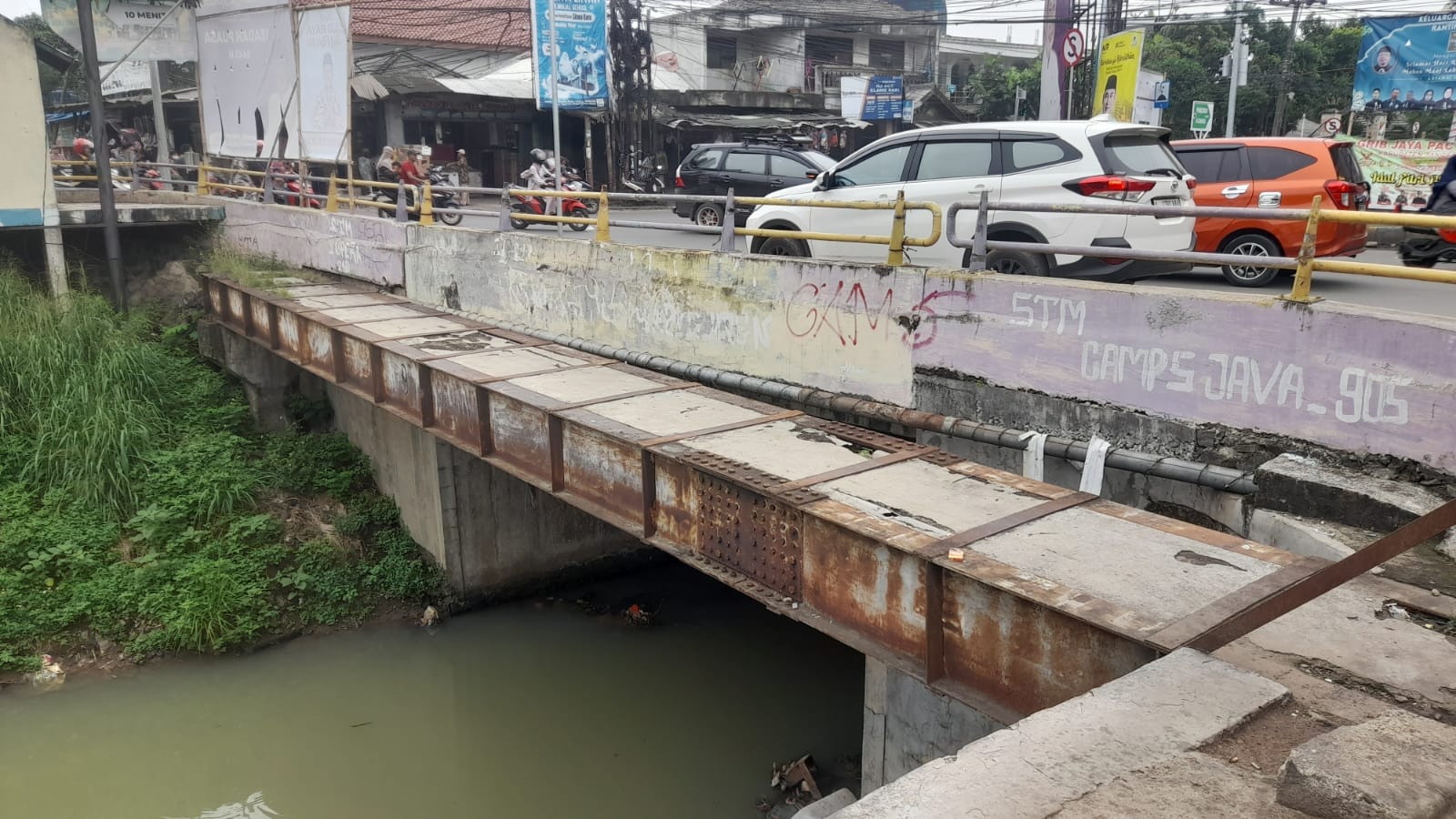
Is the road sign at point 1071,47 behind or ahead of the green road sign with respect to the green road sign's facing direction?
ahead

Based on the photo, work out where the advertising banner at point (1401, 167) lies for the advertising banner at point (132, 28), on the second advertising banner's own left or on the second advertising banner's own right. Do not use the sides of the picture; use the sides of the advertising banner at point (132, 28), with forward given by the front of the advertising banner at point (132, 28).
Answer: on the second advertising banner's own left

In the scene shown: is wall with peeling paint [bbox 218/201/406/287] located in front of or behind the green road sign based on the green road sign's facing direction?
in front

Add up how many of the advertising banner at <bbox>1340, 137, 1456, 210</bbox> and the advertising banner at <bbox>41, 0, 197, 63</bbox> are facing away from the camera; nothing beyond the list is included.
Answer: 0

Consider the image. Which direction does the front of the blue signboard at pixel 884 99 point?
toward the camera

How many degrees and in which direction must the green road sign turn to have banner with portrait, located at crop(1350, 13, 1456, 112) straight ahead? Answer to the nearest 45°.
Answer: approximately 90° to its left

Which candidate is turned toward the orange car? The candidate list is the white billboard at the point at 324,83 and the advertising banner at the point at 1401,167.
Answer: the advertising banner

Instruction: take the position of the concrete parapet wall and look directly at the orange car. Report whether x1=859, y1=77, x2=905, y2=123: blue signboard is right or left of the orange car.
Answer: left

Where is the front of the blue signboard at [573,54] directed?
toward the camera
